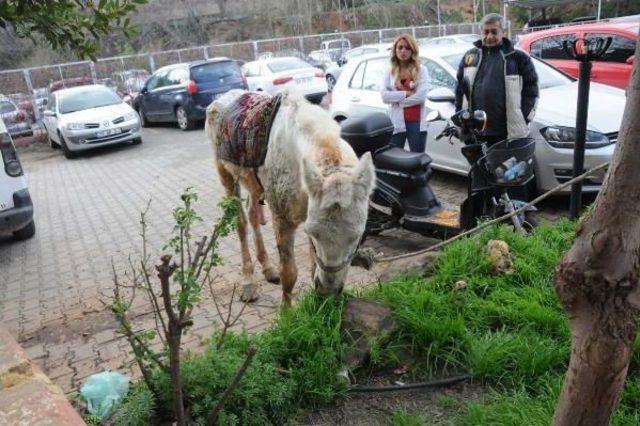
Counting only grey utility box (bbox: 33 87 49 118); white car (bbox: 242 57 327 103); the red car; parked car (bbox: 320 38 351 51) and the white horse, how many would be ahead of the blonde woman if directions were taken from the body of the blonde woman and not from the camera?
1

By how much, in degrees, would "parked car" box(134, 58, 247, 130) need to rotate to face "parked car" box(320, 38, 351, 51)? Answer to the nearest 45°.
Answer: approximately 90° to its right

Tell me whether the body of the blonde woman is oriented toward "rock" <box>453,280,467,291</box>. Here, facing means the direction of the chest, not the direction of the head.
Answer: yes

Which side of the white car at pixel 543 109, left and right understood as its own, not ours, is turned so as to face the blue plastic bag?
right

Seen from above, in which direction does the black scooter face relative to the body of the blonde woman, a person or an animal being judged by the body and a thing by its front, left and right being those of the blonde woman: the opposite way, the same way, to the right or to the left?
to the left

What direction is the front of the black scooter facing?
to the viewer's right

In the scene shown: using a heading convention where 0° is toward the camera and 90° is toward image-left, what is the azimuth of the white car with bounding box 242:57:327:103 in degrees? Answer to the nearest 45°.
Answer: approximately 135°

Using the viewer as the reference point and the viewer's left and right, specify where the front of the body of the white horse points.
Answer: facing the viewer and to the right of the viewer

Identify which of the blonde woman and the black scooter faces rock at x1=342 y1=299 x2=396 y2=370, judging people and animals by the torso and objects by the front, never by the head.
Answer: the blonde woman
